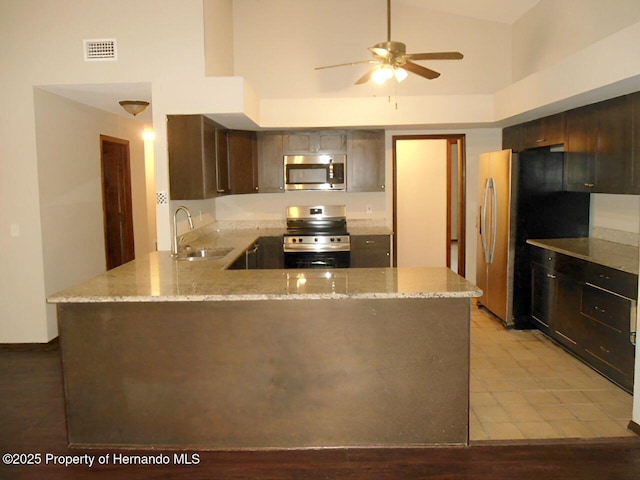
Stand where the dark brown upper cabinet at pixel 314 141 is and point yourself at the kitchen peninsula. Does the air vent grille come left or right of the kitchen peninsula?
right

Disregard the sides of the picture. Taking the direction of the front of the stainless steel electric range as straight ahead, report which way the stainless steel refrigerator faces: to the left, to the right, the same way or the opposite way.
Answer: to the right

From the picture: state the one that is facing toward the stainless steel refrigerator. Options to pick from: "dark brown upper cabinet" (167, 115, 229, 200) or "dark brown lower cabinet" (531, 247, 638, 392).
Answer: the dark brown upper cabinet

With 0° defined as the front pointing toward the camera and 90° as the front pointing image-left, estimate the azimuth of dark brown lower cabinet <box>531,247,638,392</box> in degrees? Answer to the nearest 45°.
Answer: approximately 45°

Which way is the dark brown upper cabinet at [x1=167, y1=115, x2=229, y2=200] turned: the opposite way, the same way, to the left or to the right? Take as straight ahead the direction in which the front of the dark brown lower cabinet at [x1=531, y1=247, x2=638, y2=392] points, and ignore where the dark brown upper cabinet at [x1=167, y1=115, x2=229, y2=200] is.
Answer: the opposite way

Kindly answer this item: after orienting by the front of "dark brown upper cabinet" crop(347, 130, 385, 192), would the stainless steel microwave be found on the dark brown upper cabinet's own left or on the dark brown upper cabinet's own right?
on the dark brown upper cabinet's own right
